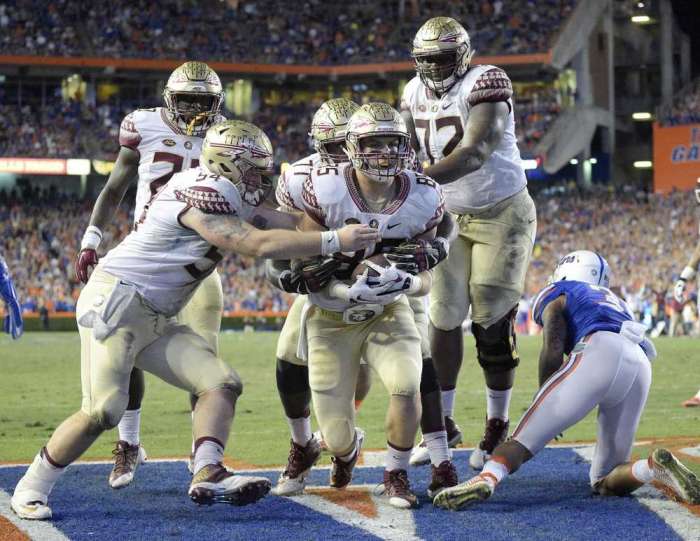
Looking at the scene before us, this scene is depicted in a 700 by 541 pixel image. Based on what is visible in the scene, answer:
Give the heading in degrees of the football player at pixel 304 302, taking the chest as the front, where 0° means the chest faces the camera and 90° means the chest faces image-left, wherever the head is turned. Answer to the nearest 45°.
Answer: approximately 0°

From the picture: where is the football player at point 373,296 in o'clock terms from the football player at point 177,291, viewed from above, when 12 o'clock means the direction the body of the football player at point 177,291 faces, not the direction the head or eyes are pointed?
the football player at point 373,296 is roughly at 12 o'clock from the football player at point 177,291.

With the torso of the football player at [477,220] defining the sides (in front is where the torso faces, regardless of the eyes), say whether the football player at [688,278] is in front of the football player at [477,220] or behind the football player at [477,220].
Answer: behind

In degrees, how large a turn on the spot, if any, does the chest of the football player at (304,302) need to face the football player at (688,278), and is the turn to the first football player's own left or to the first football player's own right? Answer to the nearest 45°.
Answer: approximately 135° to the first football player's own left

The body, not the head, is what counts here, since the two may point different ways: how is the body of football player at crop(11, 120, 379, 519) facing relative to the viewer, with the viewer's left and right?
facing to the right of the viewer

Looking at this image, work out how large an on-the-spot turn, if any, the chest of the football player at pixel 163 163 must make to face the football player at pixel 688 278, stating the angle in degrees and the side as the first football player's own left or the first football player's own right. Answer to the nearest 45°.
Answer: approximately 135° to the first football player's own left

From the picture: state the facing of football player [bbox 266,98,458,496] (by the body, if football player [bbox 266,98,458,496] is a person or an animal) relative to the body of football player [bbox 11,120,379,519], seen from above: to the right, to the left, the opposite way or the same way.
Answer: to the right
